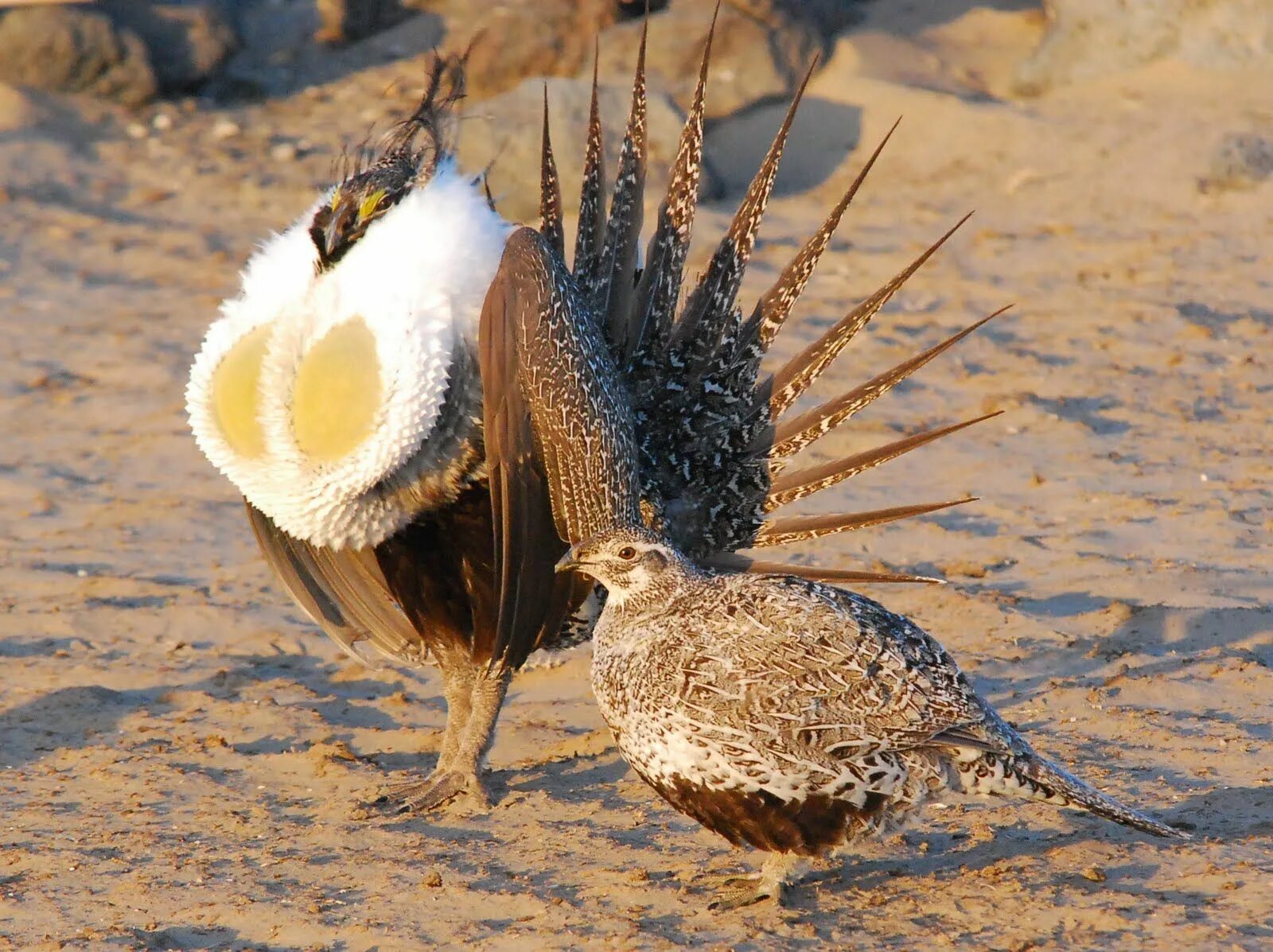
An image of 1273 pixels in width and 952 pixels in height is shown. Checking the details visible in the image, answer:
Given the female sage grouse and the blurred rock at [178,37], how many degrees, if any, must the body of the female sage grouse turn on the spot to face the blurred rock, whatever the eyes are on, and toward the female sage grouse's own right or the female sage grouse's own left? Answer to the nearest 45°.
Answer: approximately 45° to the female sage grouse's own right

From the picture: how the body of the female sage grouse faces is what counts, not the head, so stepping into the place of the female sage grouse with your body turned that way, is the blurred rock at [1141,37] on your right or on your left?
on your right

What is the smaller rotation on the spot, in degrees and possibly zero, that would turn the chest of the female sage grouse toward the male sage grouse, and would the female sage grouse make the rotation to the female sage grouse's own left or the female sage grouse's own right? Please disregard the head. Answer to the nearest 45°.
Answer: approximately 45° to the female sage grouse's own right

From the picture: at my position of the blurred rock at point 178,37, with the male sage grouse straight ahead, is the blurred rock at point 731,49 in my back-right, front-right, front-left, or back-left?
front-left

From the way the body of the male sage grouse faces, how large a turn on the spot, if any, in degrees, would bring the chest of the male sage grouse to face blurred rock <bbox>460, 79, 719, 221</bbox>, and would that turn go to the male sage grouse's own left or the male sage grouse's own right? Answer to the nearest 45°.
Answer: approximately 135° to the male sage grouse's own right

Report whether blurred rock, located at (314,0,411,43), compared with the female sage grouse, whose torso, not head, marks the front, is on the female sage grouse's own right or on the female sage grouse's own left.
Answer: on the female sage grouse's own right

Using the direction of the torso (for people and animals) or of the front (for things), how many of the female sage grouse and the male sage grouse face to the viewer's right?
0

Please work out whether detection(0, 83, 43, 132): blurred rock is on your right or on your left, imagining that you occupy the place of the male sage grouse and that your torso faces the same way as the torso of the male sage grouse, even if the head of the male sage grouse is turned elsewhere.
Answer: on your right

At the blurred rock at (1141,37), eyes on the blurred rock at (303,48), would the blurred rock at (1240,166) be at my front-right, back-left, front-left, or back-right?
back-left

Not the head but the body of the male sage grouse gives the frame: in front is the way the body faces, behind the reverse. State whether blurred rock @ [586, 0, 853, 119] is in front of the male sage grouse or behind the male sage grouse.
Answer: behind

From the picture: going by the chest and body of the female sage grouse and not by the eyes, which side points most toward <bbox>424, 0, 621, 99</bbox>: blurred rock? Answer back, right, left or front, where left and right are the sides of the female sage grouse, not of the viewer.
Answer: right

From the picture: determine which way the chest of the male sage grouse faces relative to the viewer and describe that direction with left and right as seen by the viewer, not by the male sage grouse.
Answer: facing the viewer and to the left of the viewer

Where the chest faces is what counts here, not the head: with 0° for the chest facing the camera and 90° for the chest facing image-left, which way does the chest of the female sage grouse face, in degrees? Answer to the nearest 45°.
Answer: approximately 90°
